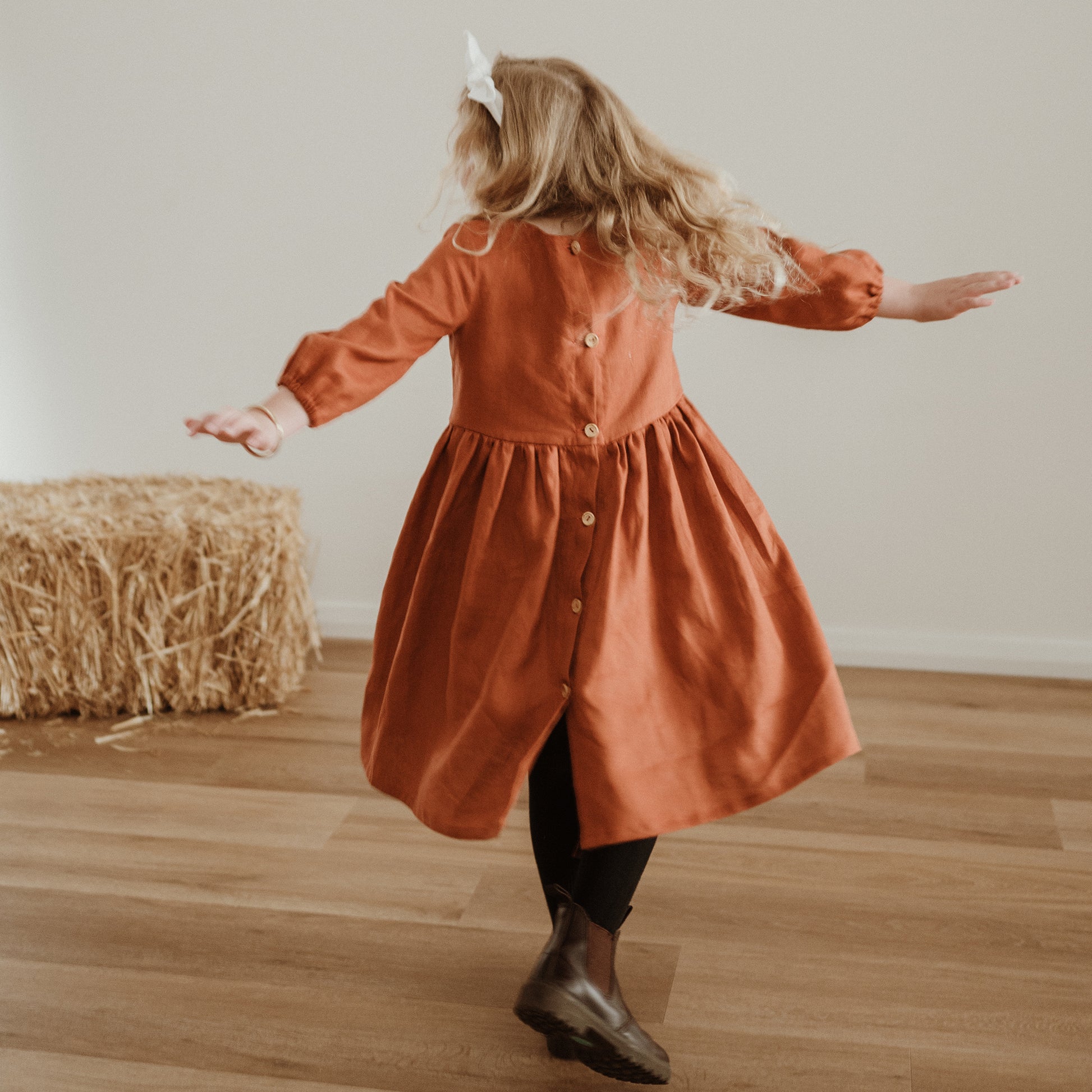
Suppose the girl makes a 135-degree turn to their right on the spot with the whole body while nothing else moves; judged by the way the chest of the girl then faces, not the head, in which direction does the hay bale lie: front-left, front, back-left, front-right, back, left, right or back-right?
back

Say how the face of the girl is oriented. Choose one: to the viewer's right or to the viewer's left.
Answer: to the viewer's left

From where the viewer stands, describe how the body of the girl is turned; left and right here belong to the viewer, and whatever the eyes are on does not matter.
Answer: facing away from the viewer
